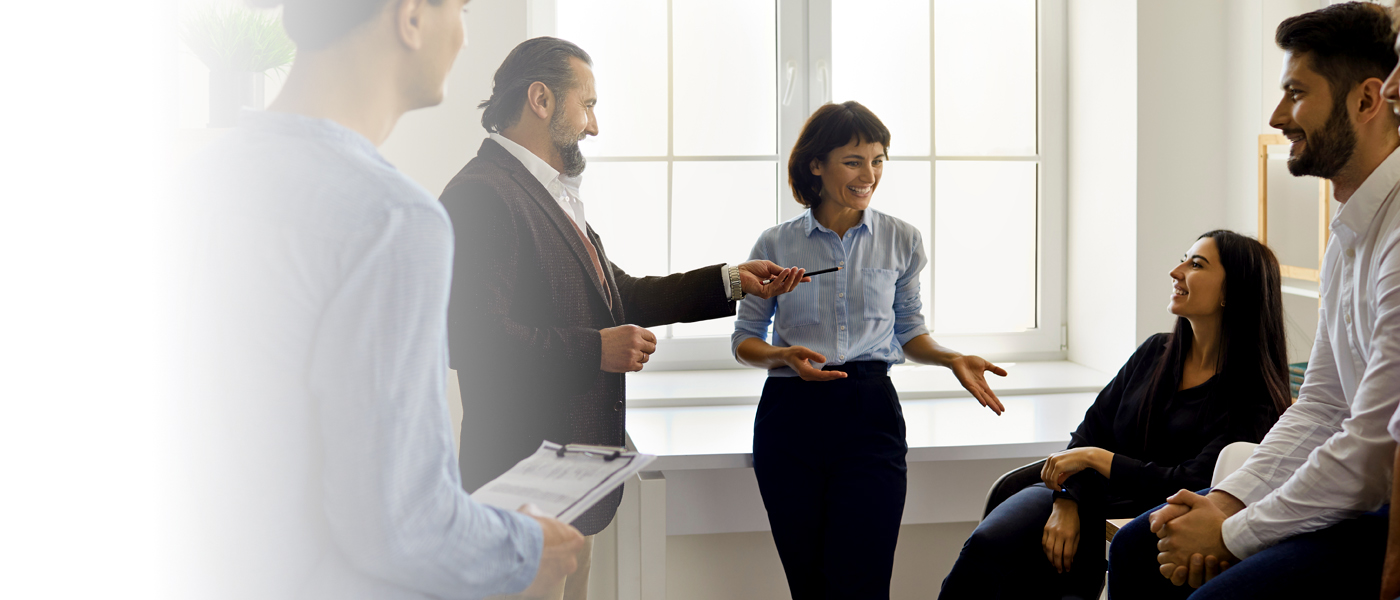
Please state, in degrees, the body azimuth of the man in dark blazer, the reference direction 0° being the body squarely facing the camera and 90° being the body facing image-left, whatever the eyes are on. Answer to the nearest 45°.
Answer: approximately 270°

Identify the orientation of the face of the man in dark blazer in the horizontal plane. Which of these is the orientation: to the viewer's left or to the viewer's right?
to the viewer's right

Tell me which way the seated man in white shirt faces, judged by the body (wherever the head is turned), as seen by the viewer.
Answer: to the viewer's left

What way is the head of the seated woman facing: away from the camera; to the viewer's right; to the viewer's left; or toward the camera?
to the viewer's left

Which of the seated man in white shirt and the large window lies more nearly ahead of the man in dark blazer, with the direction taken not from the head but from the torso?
the seated man in white shirt

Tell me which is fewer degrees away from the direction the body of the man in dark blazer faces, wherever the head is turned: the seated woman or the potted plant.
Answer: the seated woman

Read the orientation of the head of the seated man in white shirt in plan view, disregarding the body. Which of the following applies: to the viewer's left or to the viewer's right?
to the viewer's left

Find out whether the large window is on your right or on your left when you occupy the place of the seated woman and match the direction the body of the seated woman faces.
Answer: on your right

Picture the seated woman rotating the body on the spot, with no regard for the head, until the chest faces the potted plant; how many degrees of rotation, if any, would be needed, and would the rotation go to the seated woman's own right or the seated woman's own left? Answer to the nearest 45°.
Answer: approximately 45° to the seated woman's own right
